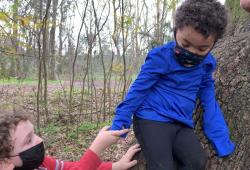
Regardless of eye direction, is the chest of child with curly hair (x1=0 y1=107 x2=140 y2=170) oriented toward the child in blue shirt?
yes

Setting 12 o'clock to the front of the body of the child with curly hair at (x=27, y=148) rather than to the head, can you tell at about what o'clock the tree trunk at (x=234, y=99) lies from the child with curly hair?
The tree trunk is roughly at 12 o'clock from the child with curly hair.

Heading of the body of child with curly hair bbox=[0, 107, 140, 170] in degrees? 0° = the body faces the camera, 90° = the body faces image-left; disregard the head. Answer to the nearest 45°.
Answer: approximately 270°
